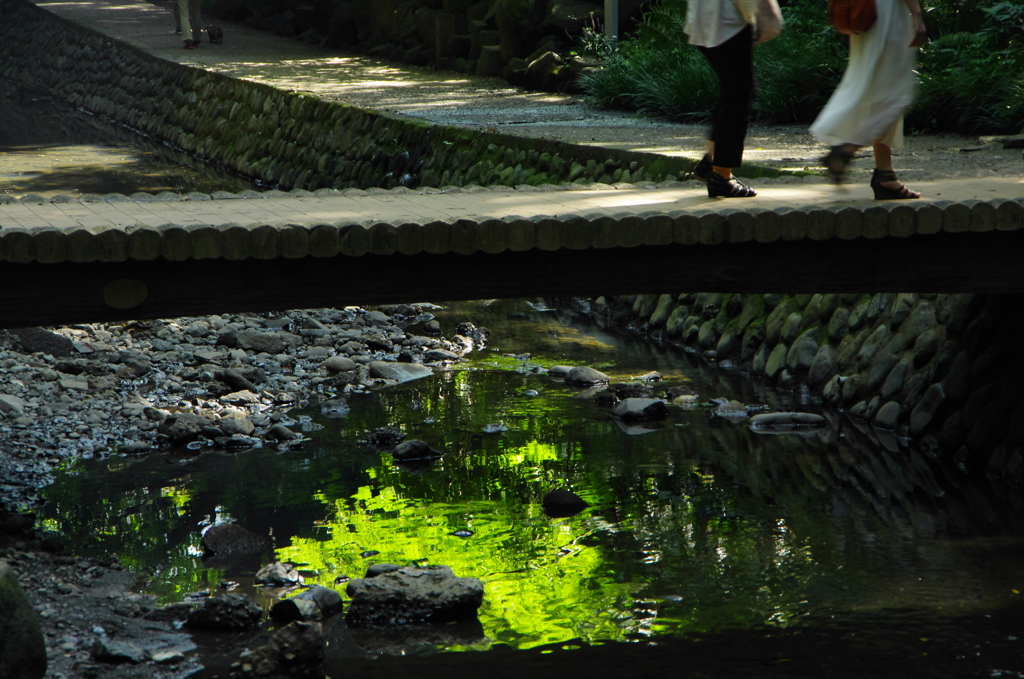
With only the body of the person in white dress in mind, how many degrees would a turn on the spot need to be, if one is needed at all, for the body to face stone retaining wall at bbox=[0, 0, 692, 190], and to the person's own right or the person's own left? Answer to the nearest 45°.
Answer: approximately 135° to the person's own left

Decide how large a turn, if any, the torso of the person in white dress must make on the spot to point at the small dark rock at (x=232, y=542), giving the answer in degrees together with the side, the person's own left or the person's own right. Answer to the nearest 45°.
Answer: approximately 180°

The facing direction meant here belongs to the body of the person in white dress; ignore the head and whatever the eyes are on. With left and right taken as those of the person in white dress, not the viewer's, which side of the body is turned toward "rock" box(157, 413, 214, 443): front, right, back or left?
back

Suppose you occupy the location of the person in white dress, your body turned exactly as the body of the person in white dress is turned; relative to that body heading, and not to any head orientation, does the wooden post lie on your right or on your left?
on your left

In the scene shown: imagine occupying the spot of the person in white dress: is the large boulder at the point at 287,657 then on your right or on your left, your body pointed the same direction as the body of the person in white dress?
on your right

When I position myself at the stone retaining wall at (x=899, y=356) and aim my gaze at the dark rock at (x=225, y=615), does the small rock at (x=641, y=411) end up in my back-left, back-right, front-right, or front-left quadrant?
front-right

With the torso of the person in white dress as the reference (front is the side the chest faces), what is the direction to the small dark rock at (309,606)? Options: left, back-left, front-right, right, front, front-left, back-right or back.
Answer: back-right

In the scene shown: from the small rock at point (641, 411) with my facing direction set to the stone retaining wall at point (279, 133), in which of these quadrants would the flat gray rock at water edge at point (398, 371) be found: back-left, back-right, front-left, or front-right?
front-left

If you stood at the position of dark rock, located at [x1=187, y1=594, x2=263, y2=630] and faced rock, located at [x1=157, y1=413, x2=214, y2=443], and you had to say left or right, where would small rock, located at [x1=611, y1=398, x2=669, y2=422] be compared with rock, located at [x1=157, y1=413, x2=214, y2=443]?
right

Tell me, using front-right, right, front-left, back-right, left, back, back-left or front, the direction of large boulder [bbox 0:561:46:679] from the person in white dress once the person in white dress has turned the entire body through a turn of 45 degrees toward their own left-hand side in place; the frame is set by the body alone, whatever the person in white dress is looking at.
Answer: back

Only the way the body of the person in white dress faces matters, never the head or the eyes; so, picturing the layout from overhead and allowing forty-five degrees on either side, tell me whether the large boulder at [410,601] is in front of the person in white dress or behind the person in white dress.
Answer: behind

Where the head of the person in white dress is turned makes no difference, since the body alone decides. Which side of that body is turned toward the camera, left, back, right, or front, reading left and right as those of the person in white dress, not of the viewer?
right
